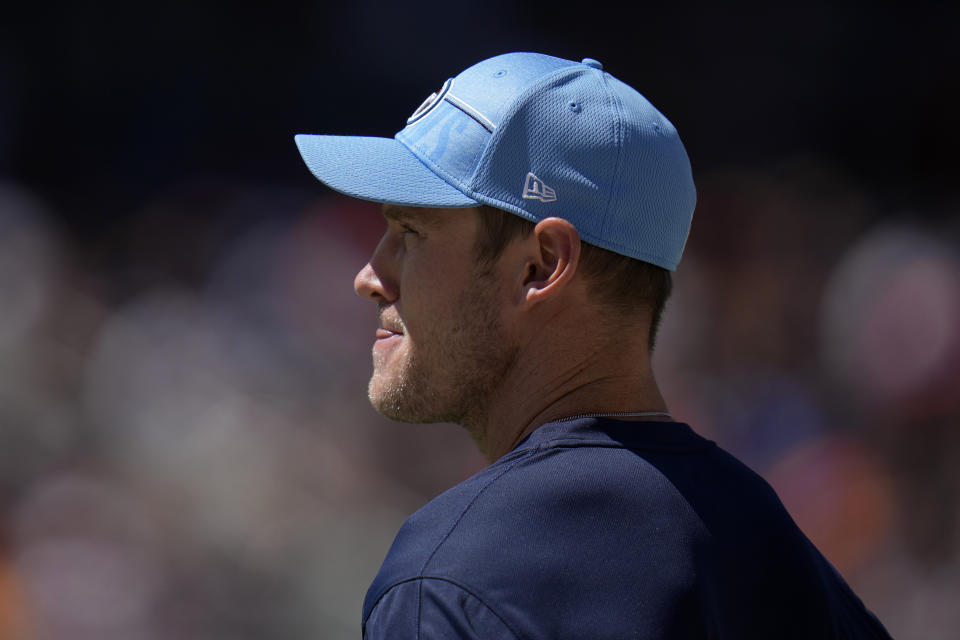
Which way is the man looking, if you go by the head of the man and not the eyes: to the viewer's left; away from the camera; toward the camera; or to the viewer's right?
to the viewer's left

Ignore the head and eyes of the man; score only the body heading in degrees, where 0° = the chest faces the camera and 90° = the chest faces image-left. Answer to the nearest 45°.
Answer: approximately 135°
